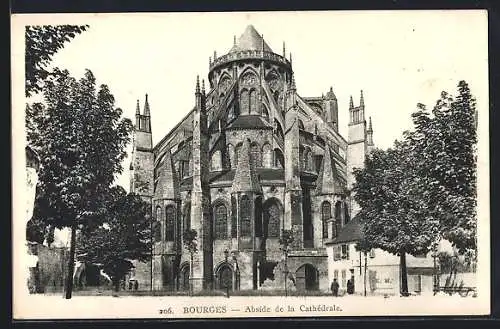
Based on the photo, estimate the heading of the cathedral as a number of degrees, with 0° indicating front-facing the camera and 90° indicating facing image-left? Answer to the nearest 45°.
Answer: approximately 180°
